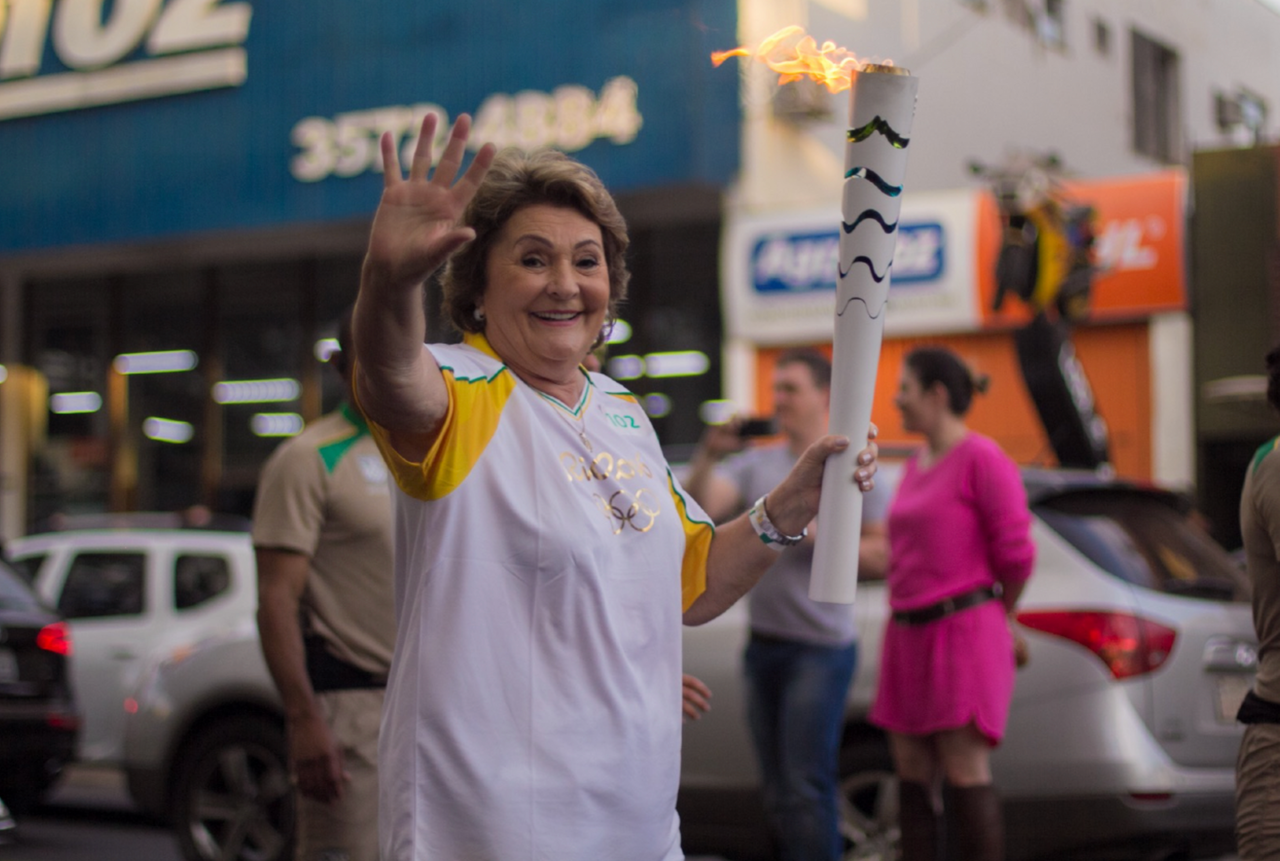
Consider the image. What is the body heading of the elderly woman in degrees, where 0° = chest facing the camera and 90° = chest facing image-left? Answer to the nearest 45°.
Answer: approximately 315°

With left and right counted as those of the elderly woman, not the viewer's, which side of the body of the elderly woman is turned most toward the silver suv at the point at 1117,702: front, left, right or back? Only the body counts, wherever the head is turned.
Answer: left

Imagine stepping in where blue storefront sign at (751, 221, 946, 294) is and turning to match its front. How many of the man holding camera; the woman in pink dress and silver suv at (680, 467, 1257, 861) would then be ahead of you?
3

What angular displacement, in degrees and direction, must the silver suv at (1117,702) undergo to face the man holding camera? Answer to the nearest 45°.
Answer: approximately 45° to its left

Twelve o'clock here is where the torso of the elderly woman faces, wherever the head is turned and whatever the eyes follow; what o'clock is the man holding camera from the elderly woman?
The man holding camera is roughly at 8 o'clock from the elderly woman.

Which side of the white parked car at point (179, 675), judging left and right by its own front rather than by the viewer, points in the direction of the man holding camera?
back

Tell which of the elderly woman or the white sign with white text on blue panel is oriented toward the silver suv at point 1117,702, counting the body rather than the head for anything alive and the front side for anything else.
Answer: the white sign with white text on blue panel

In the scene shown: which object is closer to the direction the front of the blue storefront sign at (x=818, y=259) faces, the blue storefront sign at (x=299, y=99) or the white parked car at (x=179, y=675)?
the white parked car

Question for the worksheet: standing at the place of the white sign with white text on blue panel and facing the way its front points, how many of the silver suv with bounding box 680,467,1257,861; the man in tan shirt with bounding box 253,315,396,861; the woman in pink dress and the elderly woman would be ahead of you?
4

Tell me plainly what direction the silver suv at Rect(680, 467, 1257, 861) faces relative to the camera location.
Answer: facing away from the viewer and to the left of the viewer

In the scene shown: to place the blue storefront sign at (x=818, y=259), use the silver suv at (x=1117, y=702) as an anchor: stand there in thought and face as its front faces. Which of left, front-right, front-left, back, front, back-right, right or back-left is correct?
front-right

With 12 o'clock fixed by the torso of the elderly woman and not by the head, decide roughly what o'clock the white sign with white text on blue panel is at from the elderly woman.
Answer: The white sign with white text on blue panel is roughly at 8 o'clock from the elderly woman.
